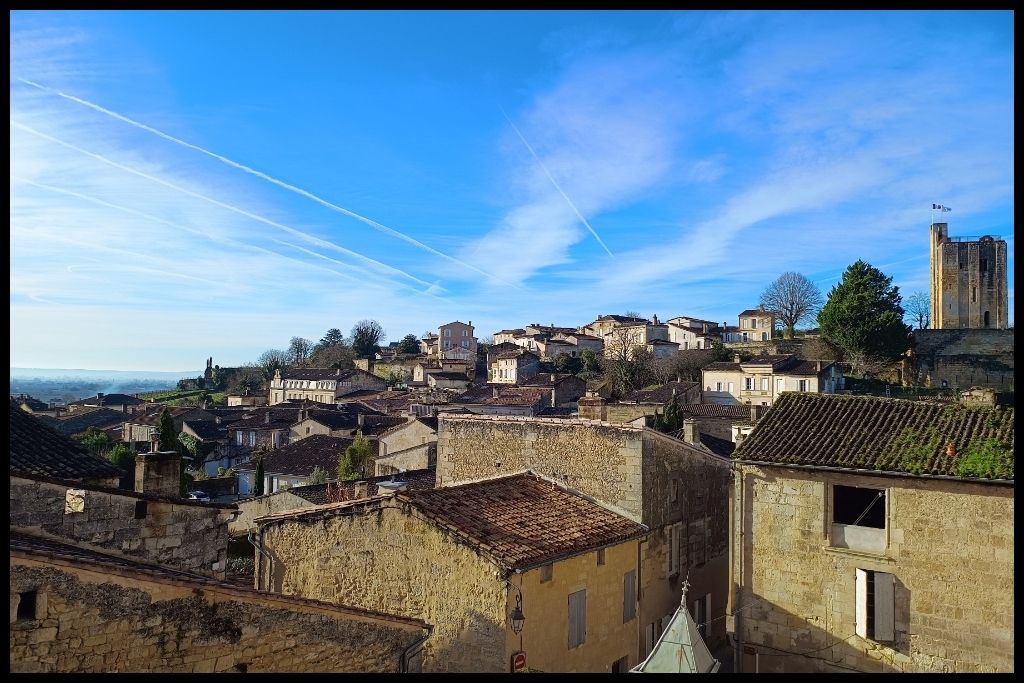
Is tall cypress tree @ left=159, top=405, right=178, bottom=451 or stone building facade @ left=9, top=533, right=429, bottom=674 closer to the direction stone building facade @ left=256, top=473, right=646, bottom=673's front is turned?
the stone building facade

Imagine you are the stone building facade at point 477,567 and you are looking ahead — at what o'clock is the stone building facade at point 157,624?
the stone building facade at point 157,624 is roughly at 3 o'clock from the stone building facade at point 477,567.

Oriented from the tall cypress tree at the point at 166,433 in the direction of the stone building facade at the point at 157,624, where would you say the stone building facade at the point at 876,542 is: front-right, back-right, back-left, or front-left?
front-left

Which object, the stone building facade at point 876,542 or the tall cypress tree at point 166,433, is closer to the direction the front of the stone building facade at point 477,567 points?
the stone building facade

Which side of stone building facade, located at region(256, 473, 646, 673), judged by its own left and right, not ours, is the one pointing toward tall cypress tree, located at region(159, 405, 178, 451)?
back

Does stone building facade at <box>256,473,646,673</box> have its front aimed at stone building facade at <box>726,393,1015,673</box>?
no

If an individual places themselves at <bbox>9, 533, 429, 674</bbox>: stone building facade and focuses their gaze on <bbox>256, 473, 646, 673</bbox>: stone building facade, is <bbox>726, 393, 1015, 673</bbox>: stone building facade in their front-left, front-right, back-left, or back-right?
front-right

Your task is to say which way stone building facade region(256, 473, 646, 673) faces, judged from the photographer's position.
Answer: facing the viewer and to the right of the viewer
